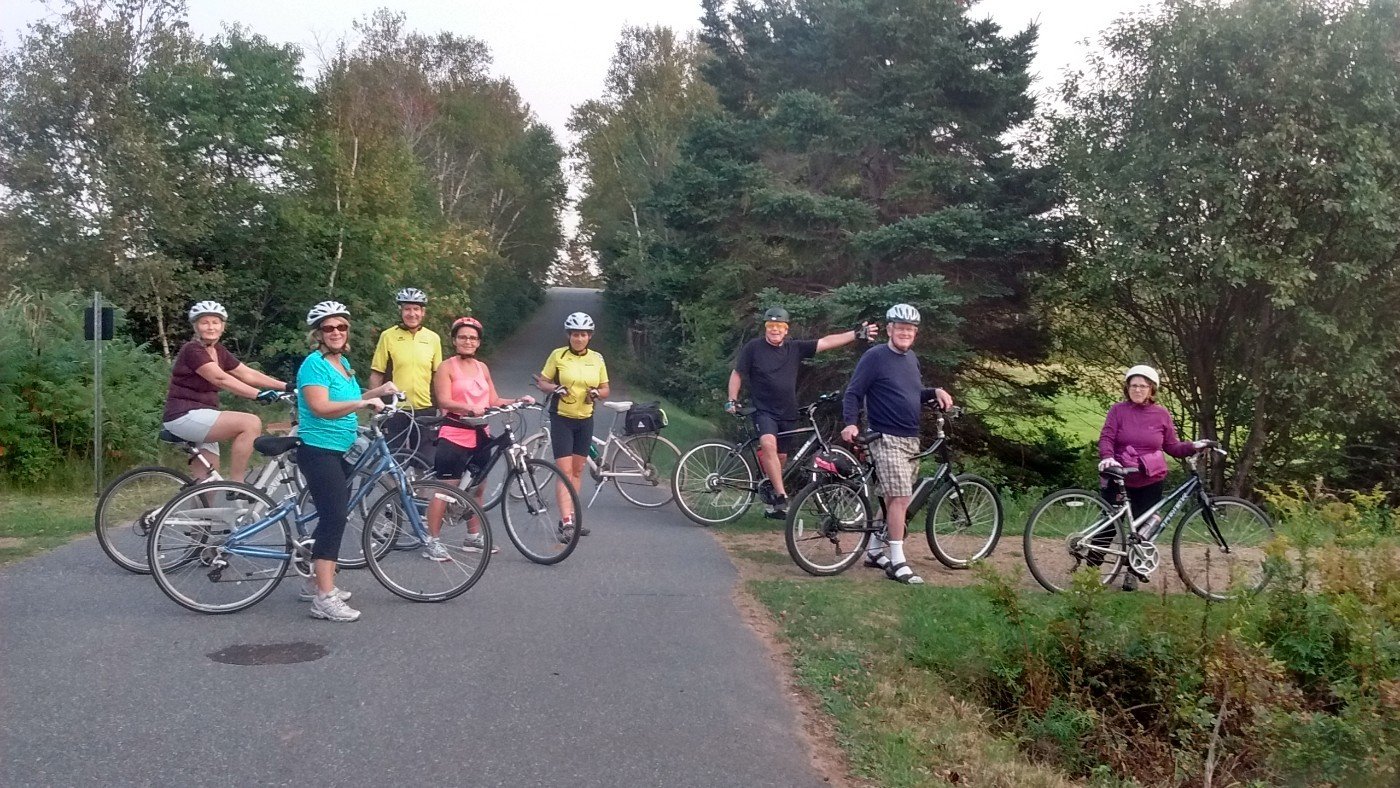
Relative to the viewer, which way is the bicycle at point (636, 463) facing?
to the viewer's left

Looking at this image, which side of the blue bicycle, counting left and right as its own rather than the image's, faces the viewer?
right

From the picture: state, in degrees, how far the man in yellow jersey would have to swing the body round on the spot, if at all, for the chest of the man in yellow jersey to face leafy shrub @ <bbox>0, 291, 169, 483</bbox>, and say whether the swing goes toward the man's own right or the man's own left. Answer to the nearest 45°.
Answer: approximately 135° to the man's own right

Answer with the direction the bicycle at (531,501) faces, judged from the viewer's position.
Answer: facing the viewer and to the right of the viewer

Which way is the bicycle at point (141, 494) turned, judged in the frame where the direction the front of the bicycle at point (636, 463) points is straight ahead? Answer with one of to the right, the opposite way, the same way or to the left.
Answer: the opposite way

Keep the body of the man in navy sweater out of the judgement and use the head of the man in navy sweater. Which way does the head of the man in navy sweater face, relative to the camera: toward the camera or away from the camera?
toward the camera

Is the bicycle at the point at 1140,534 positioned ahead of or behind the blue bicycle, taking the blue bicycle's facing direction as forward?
ahead

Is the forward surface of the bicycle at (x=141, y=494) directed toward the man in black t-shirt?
yes

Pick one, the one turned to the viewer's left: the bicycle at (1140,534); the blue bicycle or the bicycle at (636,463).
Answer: the bicycle at (636,463)

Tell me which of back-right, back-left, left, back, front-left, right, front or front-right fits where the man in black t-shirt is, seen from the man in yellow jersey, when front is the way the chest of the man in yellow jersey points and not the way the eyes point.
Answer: left

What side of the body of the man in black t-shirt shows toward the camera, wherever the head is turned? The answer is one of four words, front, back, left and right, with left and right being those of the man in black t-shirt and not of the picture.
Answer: front

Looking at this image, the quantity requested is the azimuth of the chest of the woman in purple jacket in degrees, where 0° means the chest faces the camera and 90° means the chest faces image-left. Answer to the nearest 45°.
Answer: approximately 0°

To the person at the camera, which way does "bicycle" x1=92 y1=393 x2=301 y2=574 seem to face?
facing to the right of the viewer

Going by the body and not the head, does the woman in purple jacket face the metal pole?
no

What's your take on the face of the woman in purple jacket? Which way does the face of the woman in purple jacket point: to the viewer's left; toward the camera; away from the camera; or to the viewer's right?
toward the camera

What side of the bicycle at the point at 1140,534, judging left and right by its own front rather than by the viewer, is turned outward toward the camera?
right
